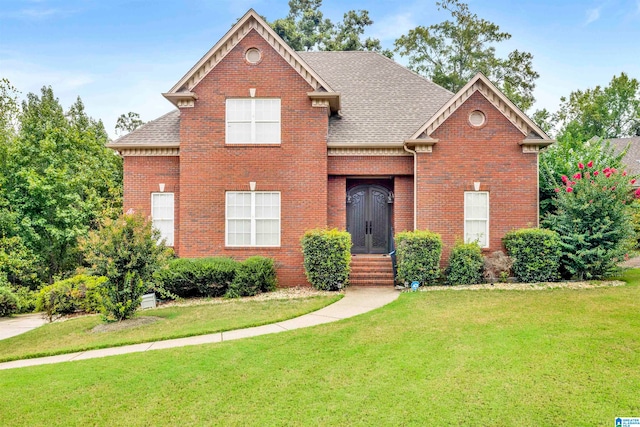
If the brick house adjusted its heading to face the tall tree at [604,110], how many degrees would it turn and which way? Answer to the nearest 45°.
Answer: approximately 135° to its left

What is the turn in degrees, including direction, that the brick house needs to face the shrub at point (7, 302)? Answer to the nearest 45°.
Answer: approximately 90° to its right

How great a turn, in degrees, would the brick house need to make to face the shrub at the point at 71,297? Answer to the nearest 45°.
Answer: approximately 45° to its right

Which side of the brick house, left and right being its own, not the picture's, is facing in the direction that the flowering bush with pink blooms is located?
left

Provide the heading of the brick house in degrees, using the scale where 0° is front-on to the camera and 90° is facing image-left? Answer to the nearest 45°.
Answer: approximately 0°

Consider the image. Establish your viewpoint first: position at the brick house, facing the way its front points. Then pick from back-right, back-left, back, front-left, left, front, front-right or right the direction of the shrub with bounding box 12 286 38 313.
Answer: right

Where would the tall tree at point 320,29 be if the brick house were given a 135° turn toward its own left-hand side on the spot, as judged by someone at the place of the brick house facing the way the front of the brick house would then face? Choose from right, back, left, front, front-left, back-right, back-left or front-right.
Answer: front-left

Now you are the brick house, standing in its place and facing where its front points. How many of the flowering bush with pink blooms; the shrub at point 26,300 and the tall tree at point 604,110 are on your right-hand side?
1
